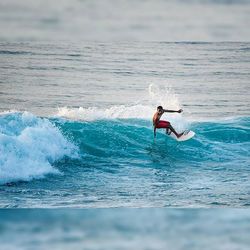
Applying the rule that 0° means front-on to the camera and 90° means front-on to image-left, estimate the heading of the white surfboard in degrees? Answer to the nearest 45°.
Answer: approximately 270°
